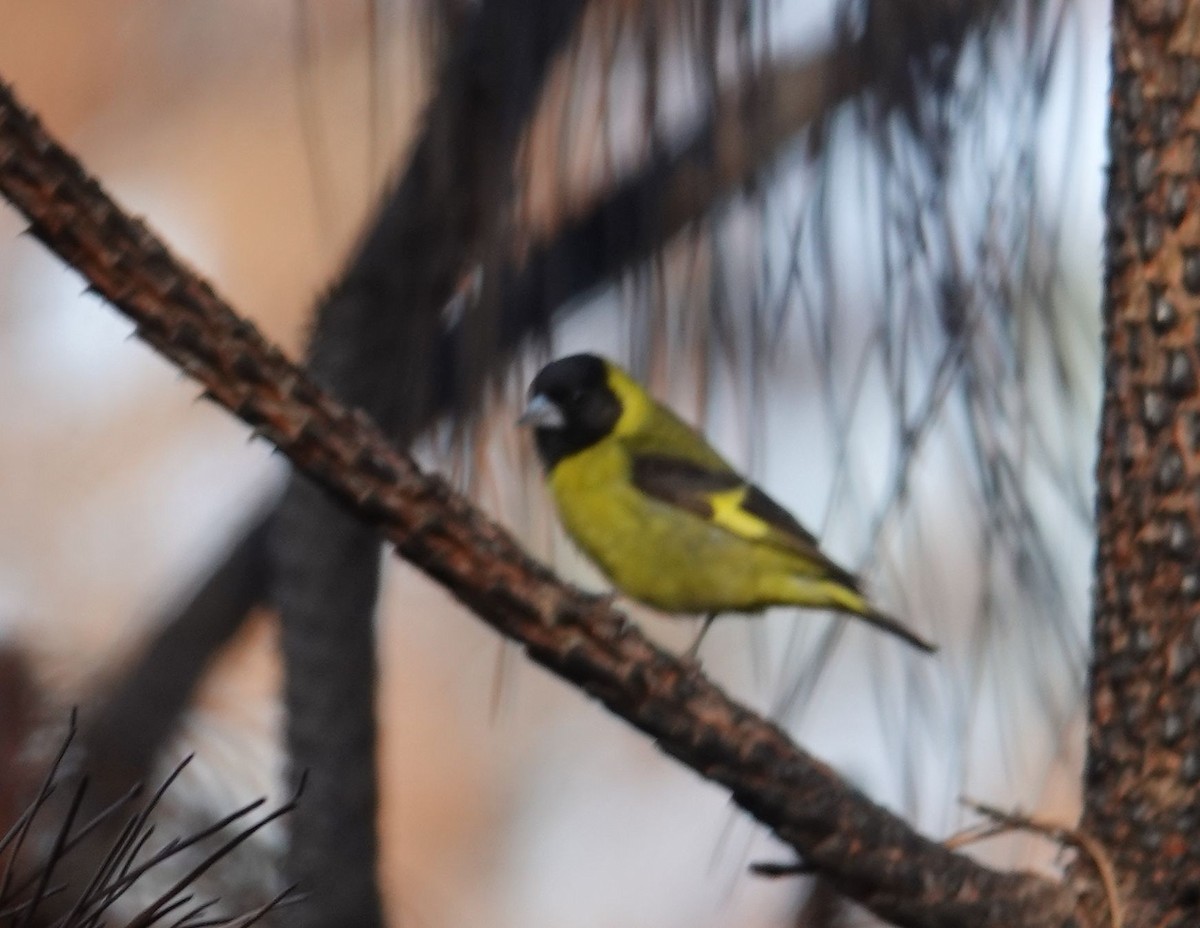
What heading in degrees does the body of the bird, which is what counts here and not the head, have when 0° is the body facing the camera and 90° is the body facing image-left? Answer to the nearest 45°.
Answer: approximately 90°
